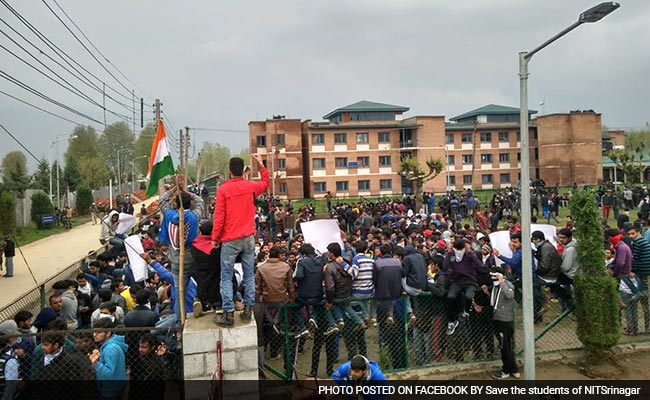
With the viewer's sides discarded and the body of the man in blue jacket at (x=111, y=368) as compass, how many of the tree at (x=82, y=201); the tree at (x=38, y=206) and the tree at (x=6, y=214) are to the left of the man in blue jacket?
0

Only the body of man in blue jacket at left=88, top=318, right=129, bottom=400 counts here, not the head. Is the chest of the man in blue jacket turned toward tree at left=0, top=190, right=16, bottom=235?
no

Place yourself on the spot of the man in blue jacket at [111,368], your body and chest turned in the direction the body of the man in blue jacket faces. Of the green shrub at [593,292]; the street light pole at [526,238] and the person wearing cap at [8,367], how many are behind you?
2

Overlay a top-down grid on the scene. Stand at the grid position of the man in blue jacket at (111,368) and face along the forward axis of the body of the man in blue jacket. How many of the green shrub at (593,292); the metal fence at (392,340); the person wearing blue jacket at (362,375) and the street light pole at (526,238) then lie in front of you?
0

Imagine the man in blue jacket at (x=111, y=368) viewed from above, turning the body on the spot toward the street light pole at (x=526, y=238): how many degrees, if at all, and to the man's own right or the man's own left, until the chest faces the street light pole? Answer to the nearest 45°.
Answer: approximately 180°

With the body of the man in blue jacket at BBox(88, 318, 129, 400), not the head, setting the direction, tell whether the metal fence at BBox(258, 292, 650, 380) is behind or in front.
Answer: behind

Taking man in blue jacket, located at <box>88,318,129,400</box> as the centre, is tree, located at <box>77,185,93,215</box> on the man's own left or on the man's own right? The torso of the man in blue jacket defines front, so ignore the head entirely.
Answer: on the man's own right

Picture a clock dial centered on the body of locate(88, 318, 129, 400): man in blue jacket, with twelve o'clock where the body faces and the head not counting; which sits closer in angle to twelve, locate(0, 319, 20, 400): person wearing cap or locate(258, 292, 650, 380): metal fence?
the person wearing cap

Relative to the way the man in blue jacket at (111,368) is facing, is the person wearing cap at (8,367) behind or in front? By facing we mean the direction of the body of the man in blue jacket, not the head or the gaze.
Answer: in front

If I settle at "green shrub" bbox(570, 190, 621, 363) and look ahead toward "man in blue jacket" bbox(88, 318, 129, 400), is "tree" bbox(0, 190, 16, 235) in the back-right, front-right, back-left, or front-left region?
front-right

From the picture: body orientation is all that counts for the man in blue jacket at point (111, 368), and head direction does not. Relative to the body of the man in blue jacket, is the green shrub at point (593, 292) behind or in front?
behind

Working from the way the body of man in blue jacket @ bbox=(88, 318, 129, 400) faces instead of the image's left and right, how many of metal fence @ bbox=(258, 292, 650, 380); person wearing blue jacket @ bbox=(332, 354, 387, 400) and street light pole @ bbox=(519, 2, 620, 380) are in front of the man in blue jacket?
0

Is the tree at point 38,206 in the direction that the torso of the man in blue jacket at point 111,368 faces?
no
